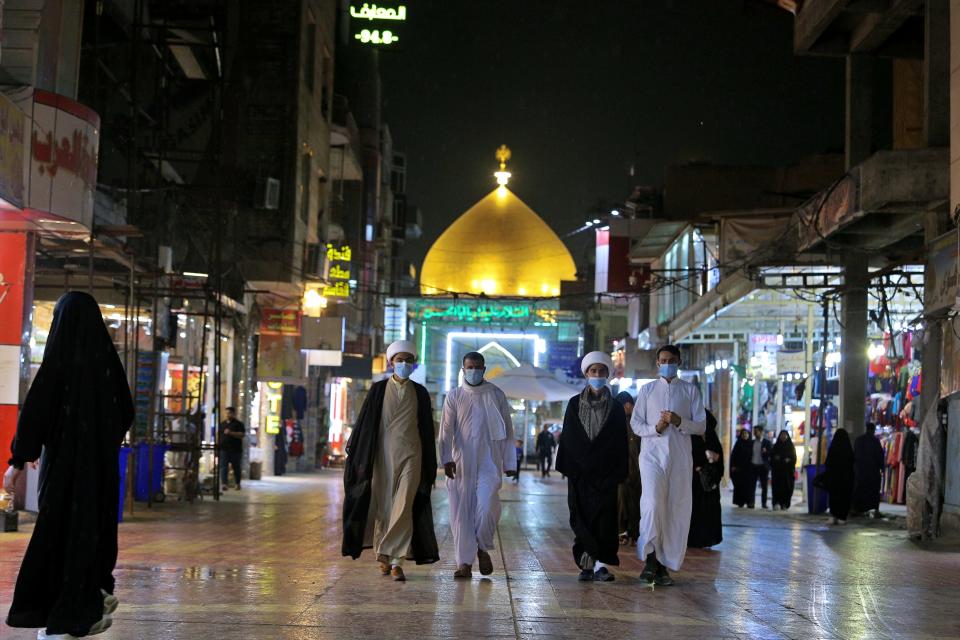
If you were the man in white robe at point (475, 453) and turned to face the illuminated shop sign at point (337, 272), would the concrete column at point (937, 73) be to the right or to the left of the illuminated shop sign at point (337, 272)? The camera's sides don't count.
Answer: right

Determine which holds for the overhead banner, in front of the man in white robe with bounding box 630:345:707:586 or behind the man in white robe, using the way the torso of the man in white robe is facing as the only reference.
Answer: behind

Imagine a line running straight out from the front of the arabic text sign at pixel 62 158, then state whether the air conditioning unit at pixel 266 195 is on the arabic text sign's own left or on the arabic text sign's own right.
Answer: on the arabic text sign's own left

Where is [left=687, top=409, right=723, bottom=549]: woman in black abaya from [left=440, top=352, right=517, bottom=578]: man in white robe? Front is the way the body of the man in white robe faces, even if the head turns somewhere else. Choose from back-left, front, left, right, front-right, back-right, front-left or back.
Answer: back-left

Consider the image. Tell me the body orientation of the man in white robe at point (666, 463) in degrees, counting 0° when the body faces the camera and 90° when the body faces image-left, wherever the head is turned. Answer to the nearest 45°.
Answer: approximately 0°

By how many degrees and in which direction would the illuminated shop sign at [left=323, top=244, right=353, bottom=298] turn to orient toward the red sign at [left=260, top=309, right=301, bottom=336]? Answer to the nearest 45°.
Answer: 0° — it already faces it

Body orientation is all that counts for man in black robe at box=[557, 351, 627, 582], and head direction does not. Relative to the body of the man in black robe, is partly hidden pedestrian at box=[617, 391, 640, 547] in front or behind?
behind

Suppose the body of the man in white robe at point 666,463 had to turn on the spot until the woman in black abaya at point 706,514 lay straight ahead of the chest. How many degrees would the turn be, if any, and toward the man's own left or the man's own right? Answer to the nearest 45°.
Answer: approximately 180°

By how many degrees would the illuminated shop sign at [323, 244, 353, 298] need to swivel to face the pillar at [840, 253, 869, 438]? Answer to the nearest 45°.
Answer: approximately 45° to its left

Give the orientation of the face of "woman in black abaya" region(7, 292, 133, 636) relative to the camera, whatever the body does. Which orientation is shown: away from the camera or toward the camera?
away from the camera

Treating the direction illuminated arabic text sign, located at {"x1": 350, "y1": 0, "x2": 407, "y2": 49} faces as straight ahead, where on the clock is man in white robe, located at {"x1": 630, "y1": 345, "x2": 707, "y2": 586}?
The man in white robe is roughly at 12 o'clock from the illuminated arabic text sign.
